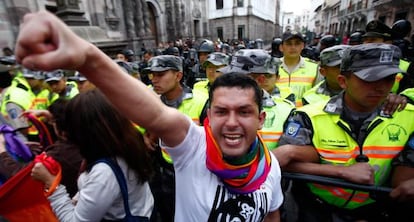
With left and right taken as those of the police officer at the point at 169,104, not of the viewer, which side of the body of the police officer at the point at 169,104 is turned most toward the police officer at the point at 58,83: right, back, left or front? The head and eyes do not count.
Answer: right

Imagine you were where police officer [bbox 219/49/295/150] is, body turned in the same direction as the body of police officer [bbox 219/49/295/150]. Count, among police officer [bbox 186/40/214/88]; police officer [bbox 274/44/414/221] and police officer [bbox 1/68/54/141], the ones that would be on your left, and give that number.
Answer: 1

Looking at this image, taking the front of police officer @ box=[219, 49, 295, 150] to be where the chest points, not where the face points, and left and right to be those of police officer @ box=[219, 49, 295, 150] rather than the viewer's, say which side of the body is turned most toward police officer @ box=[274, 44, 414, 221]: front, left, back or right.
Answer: left

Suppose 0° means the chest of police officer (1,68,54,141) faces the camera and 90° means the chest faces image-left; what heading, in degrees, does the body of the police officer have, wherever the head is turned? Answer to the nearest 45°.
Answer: approximately 315°

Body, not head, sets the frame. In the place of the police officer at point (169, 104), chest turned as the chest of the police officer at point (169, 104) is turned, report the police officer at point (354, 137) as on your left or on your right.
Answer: on your left

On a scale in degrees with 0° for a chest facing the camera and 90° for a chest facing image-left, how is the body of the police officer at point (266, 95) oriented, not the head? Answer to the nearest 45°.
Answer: approximately 45°

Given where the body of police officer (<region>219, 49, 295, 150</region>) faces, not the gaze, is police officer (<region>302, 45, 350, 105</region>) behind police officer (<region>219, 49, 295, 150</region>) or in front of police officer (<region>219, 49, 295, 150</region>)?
behind
